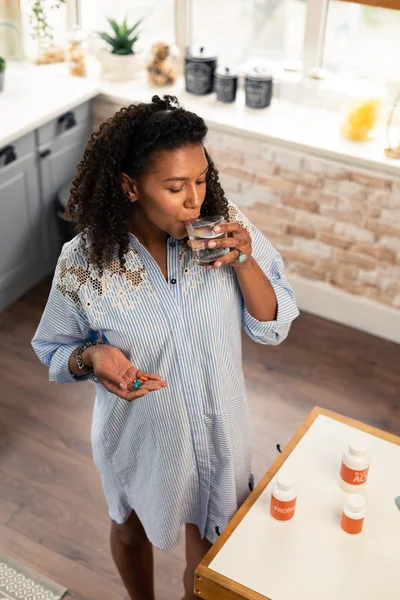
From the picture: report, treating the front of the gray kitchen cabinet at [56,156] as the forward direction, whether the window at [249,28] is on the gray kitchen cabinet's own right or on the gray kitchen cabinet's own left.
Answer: on the gray kitchen cabinet's own left

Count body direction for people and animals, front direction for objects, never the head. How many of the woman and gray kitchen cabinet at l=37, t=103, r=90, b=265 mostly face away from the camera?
0

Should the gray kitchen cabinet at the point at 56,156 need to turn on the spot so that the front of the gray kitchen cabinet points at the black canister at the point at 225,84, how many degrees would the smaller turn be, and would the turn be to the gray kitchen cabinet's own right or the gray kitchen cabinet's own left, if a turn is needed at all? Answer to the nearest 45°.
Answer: approximately 45° to the gray kitchen cabinet's own left

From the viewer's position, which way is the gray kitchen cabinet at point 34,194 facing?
facing the viewer and to the right of the viewer

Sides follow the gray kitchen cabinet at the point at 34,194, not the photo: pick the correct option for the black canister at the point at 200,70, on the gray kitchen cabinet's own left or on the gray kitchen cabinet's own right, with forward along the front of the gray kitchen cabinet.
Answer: on the gray kitchen cabinet's own left

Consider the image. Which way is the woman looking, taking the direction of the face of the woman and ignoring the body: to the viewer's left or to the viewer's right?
to the viewer's right

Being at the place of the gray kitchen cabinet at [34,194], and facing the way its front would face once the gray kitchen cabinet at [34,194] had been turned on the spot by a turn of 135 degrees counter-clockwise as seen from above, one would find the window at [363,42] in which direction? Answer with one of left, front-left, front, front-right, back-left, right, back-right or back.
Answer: right

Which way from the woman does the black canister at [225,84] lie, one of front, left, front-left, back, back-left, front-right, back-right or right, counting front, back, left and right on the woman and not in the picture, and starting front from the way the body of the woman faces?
back-left

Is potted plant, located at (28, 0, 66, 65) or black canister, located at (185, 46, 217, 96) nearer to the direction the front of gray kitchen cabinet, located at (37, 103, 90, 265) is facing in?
the black canister

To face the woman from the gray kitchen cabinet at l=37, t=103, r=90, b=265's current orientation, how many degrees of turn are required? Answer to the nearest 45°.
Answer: approximately 45° to its right

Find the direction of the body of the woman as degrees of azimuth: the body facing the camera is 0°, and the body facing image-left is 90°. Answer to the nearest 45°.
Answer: approximately 315°

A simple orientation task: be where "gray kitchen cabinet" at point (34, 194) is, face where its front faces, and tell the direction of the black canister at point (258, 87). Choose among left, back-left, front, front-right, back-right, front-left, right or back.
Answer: front-left
